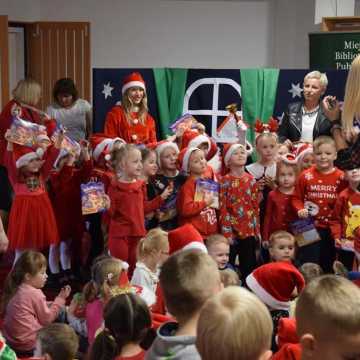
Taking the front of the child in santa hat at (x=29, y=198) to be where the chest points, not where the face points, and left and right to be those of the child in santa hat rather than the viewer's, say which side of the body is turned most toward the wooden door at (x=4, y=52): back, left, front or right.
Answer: back

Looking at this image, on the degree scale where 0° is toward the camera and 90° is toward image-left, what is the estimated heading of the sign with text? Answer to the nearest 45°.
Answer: approximately 0°

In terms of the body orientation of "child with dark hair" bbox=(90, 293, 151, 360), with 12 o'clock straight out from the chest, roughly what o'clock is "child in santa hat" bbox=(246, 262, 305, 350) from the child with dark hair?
The child in santa hat is roughly at 3 o'clock from the child with dark hair.

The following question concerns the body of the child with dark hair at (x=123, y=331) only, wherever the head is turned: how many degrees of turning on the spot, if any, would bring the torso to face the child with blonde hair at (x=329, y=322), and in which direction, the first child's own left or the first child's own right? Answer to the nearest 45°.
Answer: approximately 135° to the first child's own right

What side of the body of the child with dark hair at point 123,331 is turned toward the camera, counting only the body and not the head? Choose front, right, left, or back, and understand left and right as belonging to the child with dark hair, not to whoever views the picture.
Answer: back

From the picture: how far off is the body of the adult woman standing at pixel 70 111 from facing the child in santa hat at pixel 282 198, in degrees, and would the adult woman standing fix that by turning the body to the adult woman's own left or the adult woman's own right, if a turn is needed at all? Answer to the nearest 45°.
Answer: approximately 90° to the adult woman's own left

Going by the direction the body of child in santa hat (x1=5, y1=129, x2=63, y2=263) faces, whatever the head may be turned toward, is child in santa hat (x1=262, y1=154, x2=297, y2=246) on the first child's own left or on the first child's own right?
on the first child's own left

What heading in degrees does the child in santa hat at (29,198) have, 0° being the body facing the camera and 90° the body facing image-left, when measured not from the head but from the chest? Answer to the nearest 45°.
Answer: approximately 0°
